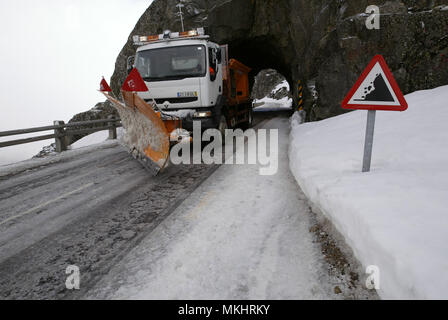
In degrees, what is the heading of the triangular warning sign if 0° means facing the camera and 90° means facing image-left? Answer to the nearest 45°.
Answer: approximately 0°

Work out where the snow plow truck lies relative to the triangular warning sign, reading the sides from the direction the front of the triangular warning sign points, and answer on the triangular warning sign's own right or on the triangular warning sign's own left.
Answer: on the triangular warning sign's own right

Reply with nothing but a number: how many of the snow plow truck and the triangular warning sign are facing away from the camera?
0

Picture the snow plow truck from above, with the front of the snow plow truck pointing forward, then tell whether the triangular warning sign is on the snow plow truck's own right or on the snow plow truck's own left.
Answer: on the snow plow truck's own left
